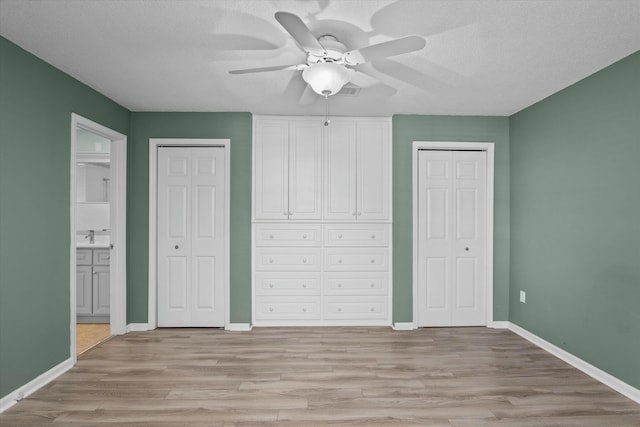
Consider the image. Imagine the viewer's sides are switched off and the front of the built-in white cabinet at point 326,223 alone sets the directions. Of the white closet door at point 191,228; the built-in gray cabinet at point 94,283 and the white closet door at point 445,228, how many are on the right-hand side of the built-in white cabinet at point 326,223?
2

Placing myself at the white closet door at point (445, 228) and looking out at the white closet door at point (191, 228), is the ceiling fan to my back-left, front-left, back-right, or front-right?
front-left

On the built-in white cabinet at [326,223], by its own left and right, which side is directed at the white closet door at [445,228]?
left

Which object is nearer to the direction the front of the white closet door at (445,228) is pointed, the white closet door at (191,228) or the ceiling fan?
the ceiling fan

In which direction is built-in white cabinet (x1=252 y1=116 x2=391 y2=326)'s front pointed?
toward the camera

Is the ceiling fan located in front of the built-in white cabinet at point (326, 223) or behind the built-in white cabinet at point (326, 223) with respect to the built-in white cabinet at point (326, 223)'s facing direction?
in front

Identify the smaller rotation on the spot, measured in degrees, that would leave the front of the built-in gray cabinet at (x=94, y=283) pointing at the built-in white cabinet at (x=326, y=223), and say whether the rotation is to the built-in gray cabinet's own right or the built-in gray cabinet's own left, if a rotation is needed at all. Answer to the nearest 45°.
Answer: approximately 45° to the built-in gray cabinet's own left

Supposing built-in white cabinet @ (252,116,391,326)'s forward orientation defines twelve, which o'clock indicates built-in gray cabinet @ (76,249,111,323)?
built-in gray cabinet @ (76,249,111,323) is roughly at 3 o'clock from built-in white cabinet @ (252,116,391,326).

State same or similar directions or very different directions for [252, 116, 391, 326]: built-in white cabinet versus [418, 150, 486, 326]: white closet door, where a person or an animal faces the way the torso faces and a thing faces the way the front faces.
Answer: same or similar directions

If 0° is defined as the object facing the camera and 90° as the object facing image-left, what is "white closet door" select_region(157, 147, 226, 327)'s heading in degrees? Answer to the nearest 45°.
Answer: approximately 0°

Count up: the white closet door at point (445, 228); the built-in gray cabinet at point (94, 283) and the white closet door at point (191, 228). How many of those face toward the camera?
3

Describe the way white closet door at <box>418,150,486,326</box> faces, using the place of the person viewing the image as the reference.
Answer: facing the viewer
